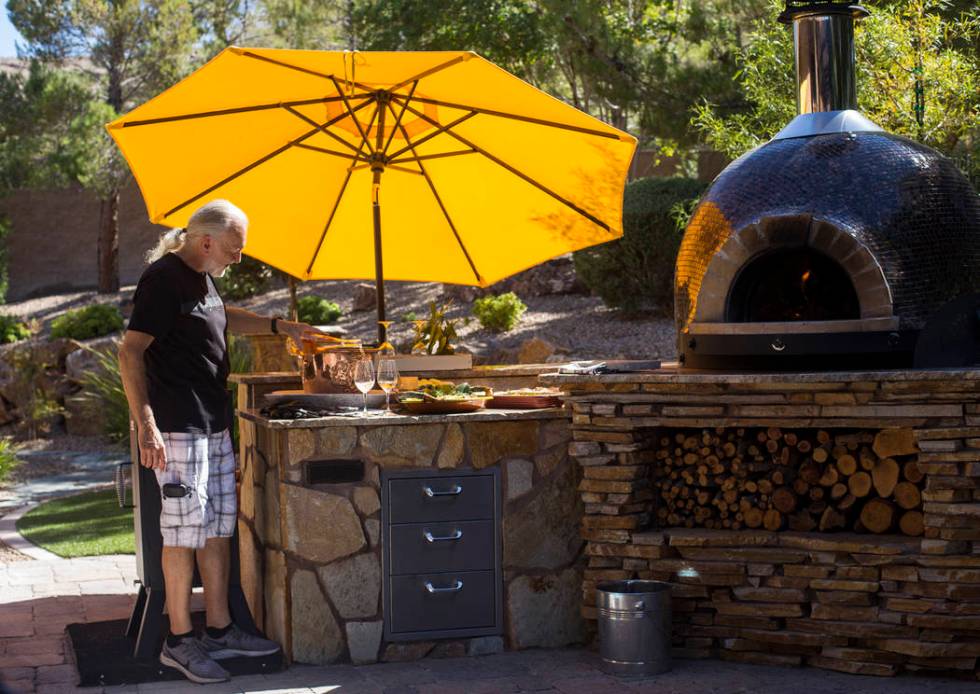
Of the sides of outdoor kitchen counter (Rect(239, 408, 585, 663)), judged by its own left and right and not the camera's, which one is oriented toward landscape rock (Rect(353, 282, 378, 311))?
back

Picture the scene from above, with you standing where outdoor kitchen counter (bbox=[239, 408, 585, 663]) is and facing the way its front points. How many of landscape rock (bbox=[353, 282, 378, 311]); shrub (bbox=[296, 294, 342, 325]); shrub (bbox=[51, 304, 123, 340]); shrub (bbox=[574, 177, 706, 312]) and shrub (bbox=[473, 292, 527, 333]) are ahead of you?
0

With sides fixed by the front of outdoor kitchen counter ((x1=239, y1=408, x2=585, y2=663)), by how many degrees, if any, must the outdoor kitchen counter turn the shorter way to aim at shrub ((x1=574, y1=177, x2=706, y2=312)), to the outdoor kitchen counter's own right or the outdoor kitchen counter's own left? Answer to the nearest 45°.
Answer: approximately 180°

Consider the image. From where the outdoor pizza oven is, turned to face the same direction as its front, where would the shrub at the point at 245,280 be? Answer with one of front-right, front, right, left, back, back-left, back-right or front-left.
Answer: back-right

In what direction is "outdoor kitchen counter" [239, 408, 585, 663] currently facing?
toward the camera

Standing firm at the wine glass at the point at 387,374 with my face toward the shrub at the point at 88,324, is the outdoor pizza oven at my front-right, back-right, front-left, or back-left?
back-right

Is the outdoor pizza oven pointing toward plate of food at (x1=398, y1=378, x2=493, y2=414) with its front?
no

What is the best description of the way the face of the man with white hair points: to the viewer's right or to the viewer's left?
to the viewer's right

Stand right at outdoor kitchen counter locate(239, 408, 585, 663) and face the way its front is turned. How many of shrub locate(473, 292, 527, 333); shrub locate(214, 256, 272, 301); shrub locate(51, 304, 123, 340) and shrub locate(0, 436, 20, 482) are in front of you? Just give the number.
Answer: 0

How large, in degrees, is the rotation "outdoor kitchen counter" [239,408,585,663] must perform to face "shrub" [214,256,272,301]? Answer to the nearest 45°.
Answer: approximately 180°

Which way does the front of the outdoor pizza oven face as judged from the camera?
facing the viewer

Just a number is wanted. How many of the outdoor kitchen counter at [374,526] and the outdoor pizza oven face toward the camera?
2

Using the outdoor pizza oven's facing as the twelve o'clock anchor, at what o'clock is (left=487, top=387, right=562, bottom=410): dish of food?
The dish of food is roughly at 3 o'clock from the outdoor pizza oven.

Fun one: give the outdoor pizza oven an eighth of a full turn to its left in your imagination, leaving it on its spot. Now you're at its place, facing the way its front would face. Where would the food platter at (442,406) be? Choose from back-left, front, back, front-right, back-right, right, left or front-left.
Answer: back-right

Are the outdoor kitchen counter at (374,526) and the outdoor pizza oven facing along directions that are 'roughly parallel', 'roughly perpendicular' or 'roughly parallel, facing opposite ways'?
roughly parallel

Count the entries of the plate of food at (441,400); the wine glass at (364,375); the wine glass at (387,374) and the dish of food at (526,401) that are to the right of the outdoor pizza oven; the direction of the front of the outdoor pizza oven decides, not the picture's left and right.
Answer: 4
